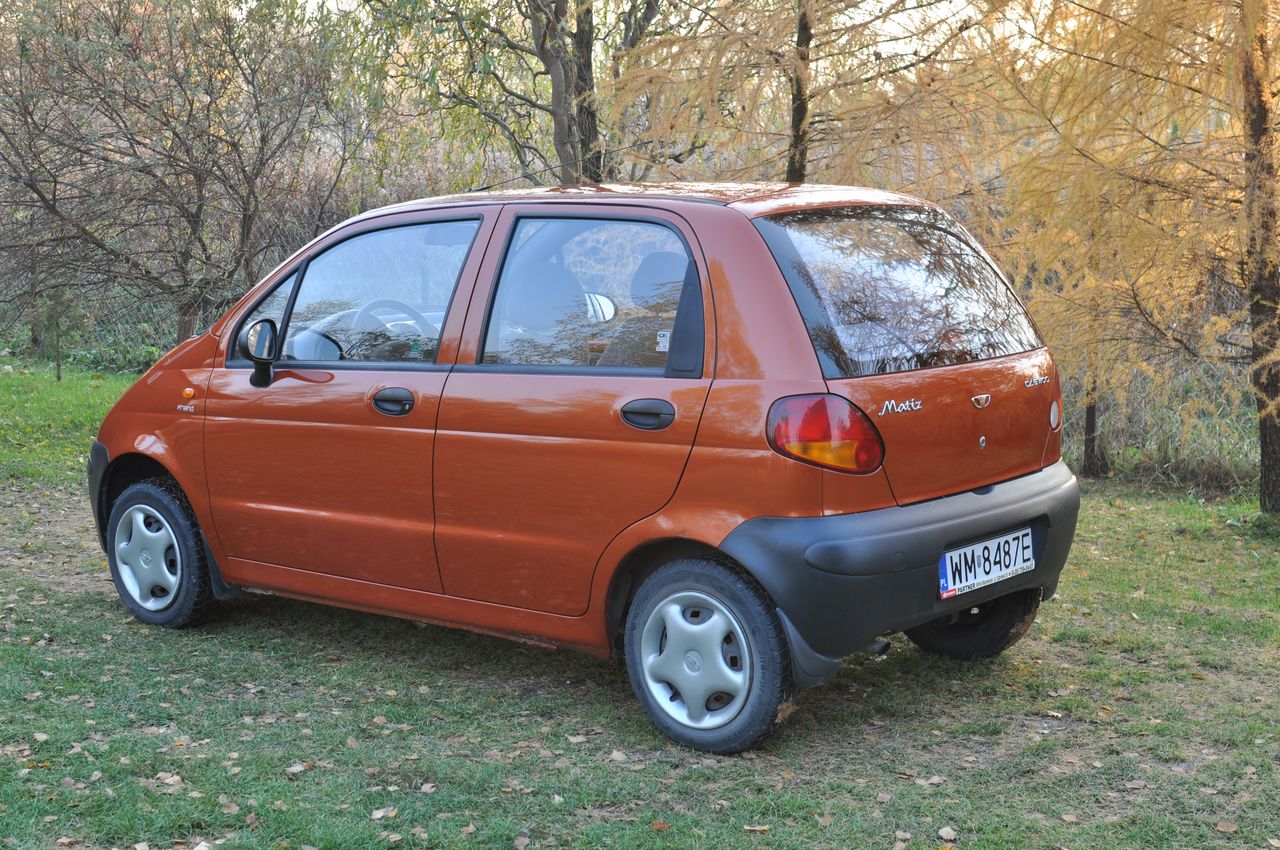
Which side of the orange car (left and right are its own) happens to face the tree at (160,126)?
front

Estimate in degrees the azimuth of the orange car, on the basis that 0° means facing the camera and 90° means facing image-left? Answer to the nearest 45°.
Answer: approximately 135°

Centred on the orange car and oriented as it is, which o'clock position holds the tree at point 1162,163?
The tree is roughly at 3 o'clock from the orange car.

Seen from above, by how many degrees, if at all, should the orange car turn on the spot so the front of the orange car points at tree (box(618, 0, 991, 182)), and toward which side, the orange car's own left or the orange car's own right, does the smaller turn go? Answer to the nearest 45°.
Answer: approximately 45° to the orange car's own right

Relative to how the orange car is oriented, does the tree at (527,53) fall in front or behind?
in front
